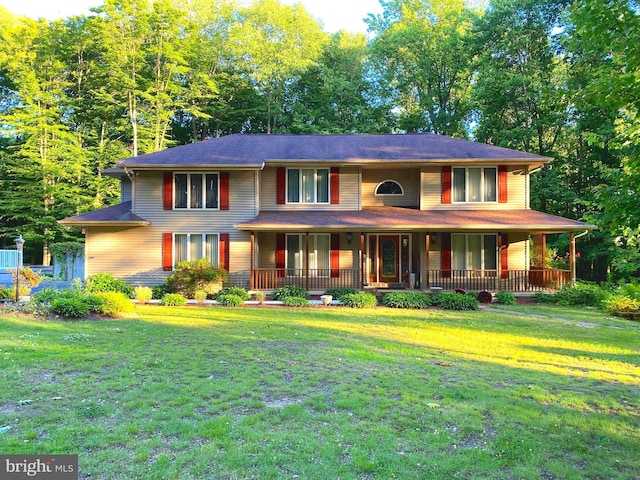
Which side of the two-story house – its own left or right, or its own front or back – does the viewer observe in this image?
front

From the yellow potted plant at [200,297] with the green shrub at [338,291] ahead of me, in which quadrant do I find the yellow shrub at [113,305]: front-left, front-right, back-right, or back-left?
back-right

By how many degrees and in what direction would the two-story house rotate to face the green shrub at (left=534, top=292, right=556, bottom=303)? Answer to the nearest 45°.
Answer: approximately 90° to its left

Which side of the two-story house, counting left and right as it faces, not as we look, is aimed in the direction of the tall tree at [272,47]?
back

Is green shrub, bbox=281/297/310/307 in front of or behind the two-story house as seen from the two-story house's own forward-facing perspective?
in front

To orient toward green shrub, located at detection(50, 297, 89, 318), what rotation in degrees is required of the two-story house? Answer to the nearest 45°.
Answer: approximately 45° to its right
